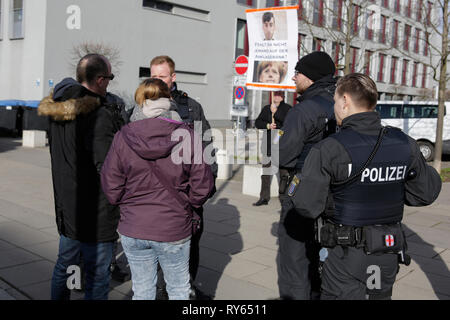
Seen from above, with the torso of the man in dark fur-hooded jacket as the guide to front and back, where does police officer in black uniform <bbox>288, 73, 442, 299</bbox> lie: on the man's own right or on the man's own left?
on the man's own right

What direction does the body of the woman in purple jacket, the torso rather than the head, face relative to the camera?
away from the camera

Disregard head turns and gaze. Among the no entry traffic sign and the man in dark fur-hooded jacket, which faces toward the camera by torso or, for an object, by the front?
the no entry traffic sign

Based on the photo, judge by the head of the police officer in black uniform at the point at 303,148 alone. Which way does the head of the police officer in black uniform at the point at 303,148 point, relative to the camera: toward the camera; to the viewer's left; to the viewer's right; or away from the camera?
to the viewer's left

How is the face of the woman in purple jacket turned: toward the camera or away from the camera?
away from the camera

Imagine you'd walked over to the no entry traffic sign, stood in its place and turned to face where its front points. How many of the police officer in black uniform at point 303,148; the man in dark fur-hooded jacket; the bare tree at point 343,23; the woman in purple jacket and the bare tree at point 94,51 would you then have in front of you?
3

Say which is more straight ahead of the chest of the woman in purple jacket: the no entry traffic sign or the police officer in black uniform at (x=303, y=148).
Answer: the no entry traffic sign

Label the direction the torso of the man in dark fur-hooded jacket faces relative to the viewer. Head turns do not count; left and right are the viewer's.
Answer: facing away from the viewer and to the right of the viewer

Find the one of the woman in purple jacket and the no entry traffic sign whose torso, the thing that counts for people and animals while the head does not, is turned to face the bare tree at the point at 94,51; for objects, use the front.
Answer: the woman in purple jacket

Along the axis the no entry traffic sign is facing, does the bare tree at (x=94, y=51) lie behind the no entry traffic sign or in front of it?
behind

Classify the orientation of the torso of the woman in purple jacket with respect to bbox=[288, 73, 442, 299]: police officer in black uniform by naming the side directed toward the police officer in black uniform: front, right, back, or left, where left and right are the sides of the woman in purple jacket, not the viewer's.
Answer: right

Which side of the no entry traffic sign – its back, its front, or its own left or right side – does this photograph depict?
front

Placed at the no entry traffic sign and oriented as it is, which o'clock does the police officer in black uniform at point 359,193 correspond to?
The police officer in black uniform is roughly at 12 o'clock from the no entry traffic sign.

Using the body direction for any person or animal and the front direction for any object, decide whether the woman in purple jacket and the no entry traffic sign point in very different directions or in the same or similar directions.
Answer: very different directions

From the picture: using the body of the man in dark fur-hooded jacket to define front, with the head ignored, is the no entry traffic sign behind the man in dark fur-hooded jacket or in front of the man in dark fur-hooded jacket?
in front
